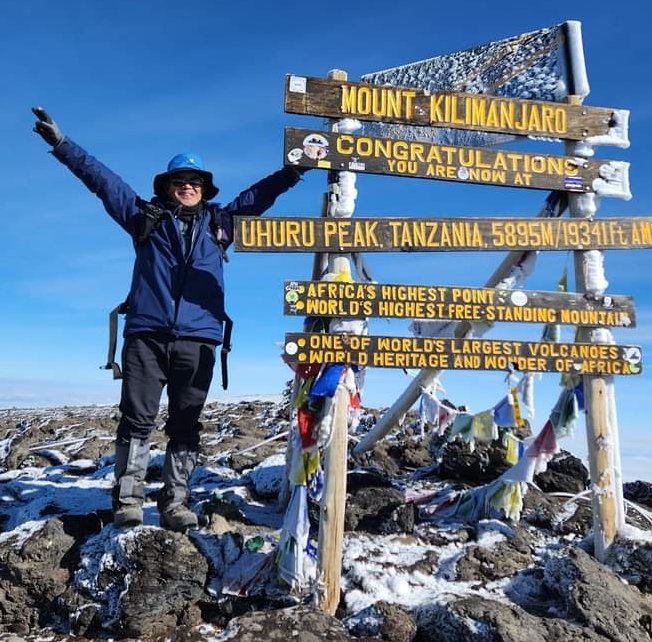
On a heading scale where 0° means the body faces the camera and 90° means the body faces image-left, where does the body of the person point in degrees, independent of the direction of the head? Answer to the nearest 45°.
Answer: approximately 0°

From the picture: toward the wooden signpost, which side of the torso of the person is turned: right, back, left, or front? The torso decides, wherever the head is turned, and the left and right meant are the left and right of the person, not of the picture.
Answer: left
